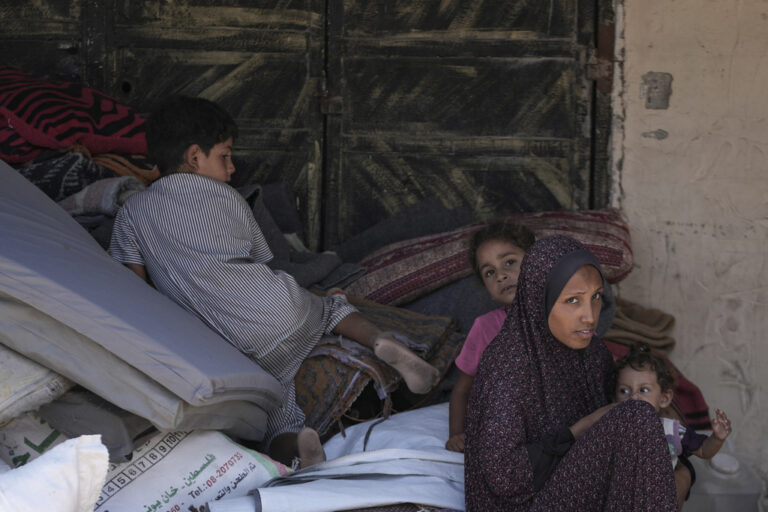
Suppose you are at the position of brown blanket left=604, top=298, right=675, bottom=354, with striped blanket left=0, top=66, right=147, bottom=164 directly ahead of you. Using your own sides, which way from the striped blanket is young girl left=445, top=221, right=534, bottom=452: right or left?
left

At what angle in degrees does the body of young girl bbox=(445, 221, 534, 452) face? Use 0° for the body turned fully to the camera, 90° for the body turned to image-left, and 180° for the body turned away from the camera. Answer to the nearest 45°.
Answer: approximately 0°

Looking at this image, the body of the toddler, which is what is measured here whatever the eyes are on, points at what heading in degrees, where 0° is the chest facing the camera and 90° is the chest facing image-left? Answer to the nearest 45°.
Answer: approximately 45°

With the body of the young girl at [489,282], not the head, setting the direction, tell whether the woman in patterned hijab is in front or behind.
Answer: in front

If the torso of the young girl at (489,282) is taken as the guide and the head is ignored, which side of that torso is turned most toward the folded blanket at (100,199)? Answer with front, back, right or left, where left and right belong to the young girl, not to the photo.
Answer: right

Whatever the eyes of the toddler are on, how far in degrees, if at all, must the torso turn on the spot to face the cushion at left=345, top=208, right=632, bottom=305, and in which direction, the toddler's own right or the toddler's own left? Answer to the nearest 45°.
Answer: approximately 90° to the toddler's own right

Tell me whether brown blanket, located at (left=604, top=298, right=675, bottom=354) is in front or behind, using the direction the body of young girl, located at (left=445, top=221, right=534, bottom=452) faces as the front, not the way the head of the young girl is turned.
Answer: behind

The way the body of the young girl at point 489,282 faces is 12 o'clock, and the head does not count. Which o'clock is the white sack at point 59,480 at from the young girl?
The white sack is roughly at 1 o'clock from the young girl.
